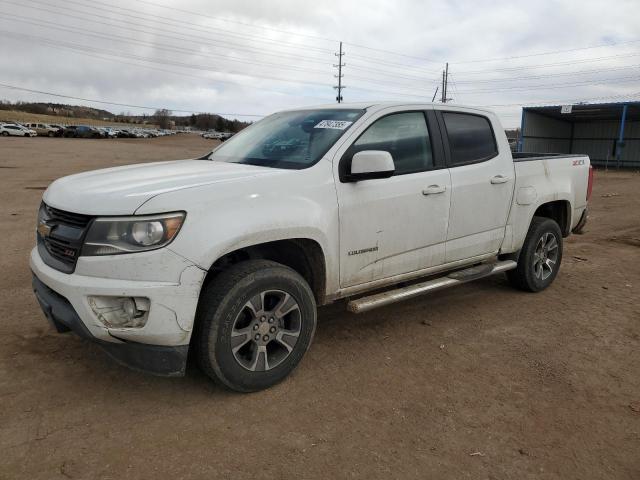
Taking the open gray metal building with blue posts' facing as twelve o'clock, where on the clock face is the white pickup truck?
The white pickup truck is roughly at 12 o'clock from the open gray metal building with blue posts.

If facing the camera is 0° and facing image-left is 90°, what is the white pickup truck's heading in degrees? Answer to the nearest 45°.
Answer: approximately 45°

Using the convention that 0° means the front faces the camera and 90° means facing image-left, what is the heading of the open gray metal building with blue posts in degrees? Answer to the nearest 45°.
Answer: approximately 0°

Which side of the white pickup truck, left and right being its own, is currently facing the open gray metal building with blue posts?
back
